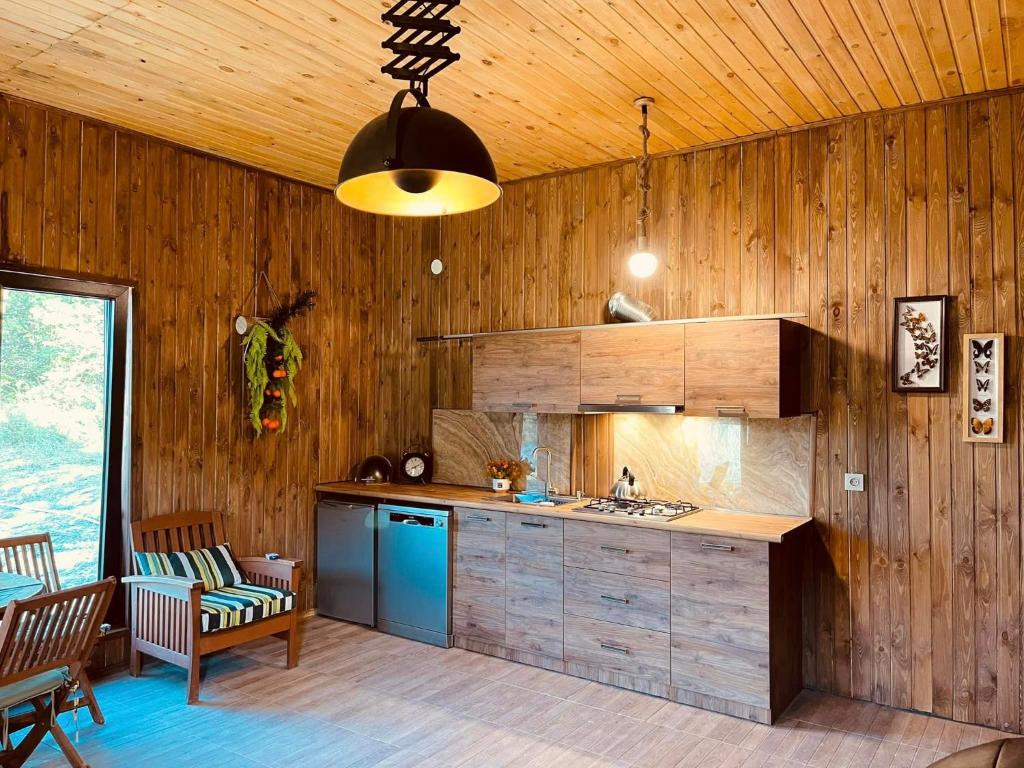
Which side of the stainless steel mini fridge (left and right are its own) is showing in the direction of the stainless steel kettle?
left

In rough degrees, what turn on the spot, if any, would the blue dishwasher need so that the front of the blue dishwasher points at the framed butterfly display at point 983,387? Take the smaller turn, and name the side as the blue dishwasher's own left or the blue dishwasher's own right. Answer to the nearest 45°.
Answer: approximately 90° to the blue dishwasher's own left

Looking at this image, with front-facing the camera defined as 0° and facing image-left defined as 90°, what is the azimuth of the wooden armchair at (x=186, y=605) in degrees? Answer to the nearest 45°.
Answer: approximately 315°

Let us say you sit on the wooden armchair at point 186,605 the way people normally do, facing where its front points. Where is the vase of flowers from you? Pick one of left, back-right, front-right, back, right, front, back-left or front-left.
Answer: front-left

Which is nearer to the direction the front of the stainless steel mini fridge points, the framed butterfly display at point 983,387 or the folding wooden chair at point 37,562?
the folding wooden chair

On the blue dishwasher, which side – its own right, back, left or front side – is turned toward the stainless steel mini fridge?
right

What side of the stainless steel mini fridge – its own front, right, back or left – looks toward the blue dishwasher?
left

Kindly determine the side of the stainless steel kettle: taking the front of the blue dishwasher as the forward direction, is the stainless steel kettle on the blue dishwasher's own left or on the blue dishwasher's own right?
on the blue dishwasher's own left

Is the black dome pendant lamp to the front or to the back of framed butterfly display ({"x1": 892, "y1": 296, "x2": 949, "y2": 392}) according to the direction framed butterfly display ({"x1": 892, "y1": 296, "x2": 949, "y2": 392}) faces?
to the front
